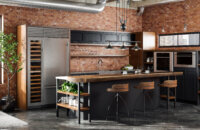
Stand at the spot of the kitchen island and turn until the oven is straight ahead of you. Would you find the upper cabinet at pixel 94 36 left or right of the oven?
left

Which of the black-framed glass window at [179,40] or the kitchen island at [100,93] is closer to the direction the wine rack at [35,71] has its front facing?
the kitchen island

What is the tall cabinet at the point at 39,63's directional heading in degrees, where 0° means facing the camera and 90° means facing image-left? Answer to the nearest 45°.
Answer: approximately 315°

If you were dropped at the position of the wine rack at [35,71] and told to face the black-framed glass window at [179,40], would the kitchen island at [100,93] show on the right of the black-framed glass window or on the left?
right

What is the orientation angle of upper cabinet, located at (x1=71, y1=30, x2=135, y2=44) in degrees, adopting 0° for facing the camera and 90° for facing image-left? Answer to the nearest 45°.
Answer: approximately 315°
